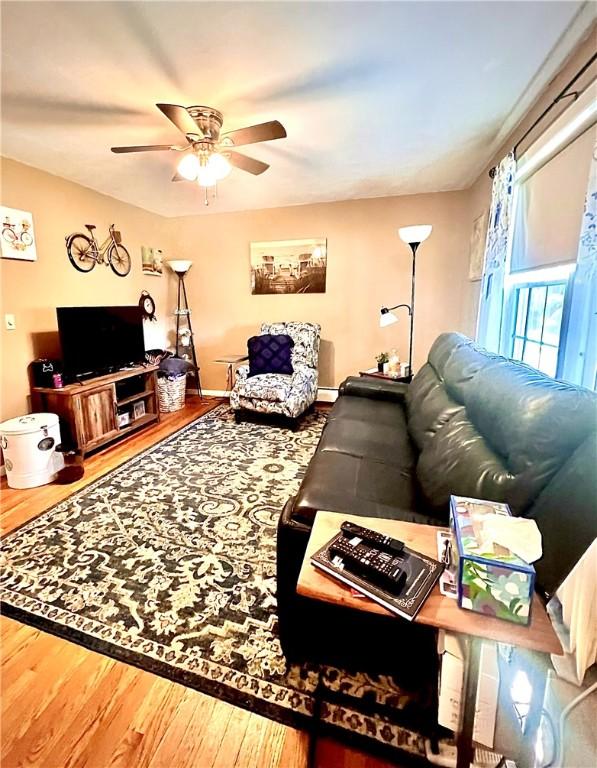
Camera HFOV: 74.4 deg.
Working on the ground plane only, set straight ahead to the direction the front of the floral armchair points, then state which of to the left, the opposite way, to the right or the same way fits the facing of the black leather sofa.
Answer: to the right

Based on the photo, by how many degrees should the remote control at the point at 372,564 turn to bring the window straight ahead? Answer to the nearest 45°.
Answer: approximately 90° to its right

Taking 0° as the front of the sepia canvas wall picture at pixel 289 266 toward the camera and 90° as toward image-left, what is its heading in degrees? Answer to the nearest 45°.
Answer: approximately 0°

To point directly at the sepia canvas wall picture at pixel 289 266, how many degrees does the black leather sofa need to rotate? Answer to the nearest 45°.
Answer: approximately 45° to its right

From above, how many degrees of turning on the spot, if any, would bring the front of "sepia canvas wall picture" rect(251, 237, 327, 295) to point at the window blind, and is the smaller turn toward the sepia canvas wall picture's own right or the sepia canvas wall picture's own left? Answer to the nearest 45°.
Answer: approximately 45° to the sepia canvas wall picture's own left

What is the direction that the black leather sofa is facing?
to the viewer's left

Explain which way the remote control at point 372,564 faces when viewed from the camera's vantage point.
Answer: facing away from the viewer and to the left of the viewer

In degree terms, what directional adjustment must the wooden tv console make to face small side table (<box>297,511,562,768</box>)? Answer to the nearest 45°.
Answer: approximately 45° to its right

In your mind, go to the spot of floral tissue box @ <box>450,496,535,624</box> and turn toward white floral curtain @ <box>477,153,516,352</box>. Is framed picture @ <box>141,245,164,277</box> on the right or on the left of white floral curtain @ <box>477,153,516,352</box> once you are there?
left

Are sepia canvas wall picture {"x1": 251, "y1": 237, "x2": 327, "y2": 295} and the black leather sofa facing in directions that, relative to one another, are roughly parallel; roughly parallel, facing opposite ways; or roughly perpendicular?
roughly perpendicular

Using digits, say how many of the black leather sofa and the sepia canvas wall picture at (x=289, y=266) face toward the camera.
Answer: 1

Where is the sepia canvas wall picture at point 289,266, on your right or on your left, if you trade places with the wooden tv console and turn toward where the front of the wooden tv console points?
on your left
